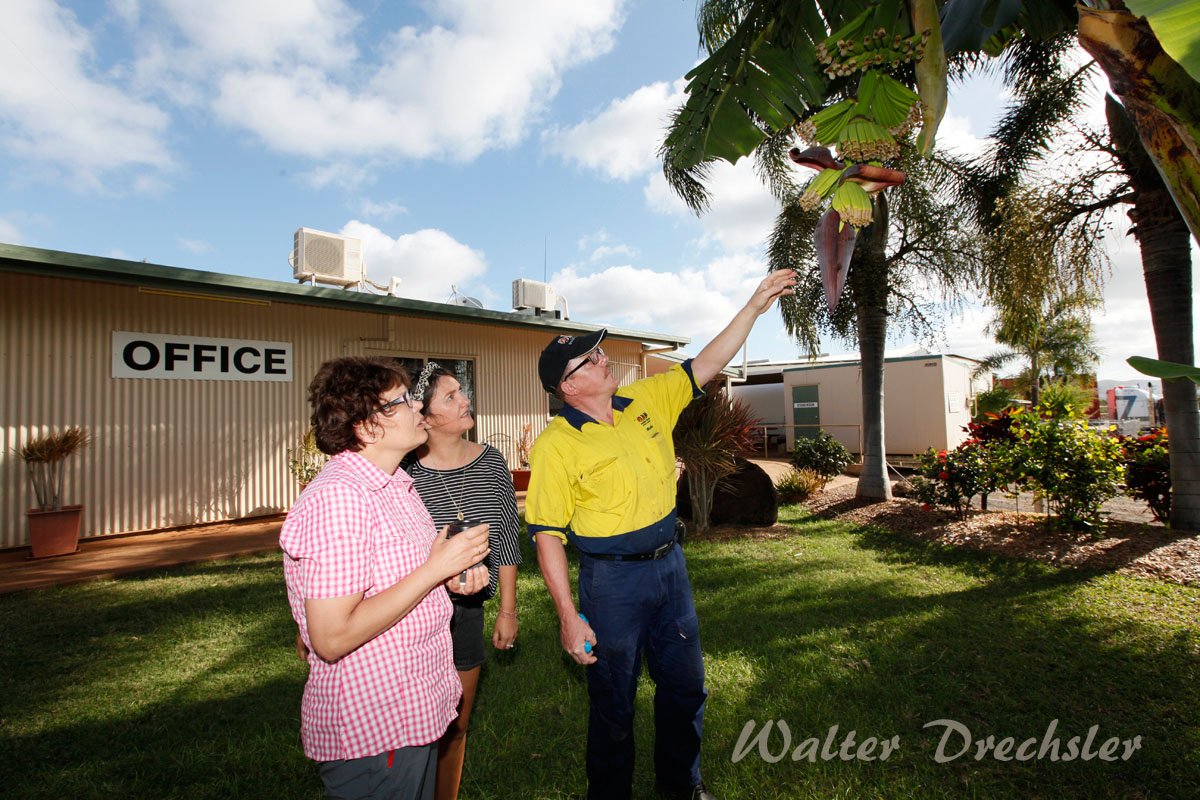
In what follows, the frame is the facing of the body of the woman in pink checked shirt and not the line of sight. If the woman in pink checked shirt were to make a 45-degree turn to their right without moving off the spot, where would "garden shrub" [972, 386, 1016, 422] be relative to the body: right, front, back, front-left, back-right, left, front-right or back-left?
left

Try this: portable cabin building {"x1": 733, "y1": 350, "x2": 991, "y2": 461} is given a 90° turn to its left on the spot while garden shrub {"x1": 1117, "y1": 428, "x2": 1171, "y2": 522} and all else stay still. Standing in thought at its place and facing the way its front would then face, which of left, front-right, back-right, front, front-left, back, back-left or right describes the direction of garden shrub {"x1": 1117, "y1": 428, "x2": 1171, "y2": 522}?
front-right

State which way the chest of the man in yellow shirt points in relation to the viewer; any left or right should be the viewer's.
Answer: facing the viewer and to the right of the viewer

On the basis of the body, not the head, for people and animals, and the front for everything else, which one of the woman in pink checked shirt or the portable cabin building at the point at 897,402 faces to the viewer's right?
the woman in pink checked shirt

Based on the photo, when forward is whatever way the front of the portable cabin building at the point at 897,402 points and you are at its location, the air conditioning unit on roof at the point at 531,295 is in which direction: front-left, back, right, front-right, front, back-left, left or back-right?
front

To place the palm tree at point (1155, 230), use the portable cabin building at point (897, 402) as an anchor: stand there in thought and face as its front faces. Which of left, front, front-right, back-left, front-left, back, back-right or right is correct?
front-left

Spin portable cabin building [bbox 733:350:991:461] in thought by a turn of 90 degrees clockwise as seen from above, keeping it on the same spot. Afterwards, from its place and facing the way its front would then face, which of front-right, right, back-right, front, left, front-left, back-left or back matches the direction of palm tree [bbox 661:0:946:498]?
back-left

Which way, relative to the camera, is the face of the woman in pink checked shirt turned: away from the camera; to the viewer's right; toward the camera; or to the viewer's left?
to the viewer's right

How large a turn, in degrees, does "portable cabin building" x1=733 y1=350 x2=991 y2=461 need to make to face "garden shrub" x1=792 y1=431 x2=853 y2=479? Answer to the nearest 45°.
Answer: approximately 45° to its left

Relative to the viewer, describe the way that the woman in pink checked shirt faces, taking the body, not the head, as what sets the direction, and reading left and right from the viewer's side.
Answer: facing to the right of the viewer

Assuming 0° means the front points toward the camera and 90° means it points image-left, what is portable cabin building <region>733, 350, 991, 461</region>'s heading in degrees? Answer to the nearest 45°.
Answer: approximately 45°

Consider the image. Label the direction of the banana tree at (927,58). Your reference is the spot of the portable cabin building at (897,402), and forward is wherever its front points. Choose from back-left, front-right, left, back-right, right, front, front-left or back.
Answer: front-left

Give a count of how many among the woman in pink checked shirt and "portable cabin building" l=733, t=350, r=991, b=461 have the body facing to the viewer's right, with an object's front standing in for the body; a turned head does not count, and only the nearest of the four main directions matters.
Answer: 1
